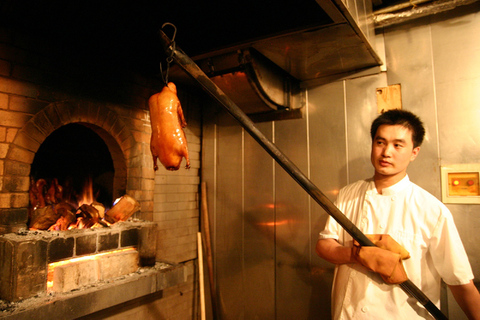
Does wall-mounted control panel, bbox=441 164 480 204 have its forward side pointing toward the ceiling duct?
no

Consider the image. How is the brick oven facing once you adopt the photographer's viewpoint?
facing the viewer and to the right of the viewer

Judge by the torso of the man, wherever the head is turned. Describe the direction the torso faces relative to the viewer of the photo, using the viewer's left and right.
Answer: facing the viewer and to the left of the viewer

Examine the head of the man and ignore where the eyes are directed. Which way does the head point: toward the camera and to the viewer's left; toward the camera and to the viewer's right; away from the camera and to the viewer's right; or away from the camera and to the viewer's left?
toward the camera and to the viewer's left

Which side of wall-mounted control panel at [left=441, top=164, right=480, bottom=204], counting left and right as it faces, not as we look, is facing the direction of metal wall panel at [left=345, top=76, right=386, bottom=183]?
right

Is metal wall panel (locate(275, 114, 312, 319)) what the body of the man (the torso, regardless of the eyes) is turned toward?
no

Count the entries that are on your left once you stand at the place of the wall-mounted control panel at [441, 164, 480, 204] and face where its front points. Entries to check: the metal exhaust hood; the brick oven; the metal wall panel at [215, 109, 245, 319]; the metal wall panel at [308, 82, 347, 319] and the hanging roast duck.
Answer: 0

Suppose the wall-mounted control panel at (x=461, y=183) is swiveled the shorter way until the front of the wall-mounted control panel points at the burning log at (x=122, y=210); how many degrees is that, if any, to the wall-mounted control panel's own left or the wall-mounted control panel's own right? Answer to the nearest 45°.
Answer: approximately 45° to the wall-mounted control panel's own right

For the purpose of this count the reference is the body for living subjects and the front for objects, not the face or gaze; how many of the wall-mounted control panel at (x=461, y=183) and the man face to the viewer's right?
0

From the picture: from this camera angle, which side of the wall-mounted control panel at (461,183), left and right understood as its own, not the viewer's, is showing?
front

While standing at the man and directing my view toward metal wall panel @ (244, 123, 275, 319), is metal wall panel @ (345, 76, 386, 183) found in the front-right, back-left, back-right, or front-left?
front-right

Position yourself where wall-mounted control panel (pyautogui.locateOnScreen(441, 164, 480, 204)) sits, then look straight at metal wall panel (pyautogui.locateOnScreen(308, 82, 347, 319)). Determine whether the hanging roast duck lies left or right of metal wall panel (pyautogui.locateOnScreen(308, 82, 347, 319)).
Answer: left

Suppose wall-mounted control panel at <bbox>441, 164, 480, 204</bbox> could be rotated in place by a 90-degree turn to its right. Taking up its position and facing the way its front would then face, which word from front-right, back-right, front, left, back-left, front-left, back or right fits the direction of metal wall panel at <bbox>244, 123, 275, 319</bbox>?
front

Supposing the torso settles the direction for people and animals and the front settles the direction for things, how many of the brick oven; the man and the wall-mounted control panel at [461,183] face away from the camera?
0

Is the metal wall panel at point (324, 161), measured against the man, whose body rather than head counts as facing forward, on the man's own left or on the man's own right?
on the man's own right
